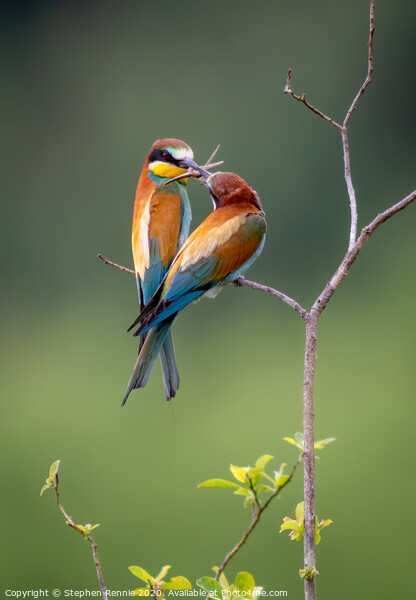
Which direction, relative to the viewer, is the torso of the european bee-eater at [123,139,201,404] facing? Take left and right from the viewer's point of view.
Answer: facing to the right of the viewer

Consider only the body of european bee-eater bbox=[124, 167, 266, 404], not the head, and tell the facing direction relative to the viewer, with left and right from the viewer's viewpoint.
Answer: facing away from the viewer and to the right of the viewer
